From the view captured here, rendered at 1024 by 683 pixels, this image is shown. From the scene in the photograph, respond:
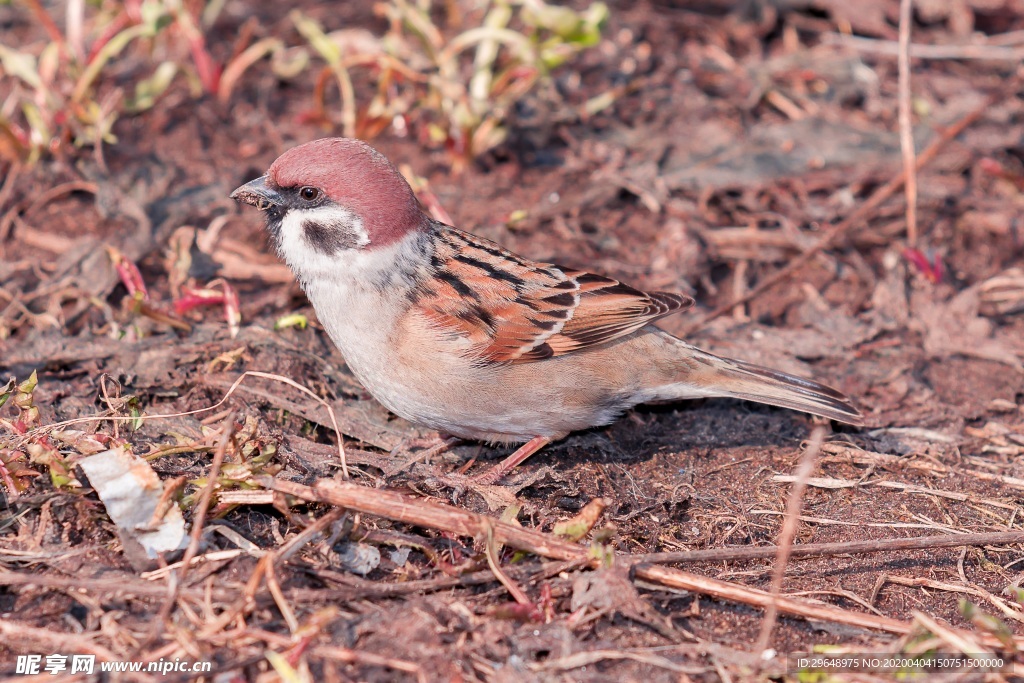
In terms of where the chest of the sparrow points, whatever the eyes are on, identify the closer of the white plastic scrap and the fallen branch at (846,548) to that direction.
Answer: the white plastic scrap

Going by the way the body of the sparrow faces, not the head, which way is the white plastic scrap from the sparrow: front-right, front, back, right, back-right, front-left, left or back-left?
front-left

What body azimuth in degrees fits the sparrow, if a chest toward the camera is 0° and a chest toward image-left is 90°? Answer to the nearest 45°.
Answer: approximately 90°

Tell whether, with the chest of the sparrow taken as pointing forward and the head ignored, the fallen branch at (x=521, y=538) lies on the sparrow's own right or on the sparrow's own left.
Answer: on the sparrow's own left

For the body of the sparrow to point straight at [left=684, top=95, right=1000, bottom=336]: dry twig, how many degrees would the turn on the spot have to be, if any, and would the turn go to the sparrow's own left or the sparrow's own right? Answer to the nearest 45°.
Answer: approximately 135° to the sparrow's own right
